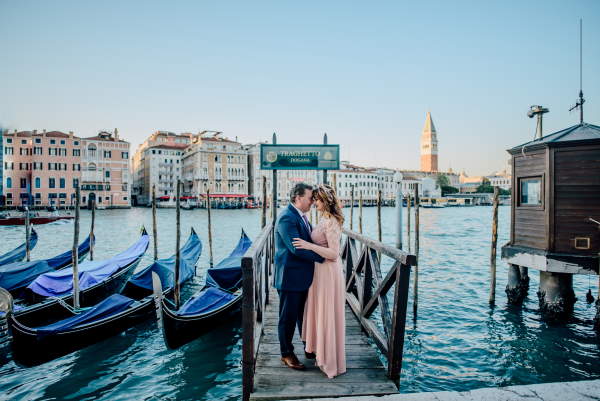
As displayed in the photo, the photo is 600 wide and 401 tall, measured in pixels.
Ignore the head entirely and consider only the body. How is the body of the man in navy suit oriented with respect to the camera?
to the viewer's right

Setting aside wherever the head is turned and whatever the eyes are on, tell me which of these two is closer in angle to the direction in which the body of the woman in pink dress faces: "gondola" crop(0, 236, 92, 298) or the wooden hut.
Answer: the gondola

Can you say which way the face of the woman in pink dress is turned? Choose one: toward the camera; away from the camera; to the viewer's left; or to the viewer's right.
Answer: to the viewer's left

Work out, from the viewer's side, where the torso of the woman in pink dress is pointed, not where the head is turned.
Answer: to the viewer's left

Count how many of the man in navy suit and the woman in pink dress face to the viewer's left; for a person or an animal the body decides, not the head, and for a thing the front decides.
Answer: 1

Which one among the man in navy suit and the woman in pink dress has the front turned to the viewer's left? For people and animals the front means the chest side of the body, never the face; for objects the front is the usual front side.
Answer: the woman in pink dress

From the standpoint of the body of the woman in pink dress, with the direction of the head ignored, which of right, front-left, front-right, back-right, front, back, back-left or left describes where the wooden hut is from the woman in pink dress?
back-right

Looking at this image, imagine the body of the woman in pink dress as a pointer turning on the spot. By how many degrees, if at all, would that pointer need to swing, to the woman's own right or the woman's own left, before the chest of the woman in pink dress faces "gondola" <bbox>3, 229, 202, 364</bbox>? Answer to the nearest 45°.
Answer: approximately 45° to the woman's own right

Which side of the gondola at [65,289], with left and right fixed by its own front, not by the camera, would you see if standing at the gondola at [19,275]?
right

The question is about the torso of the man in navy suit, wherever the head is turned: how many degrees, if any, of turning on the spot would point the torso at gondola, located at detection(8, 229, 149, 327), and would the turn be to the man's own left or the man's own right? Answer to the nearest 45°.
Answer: approximately 135° to the man's own left

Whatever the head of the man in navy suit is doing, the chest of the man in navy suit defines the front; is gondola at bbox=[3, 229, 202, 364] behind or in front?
behind

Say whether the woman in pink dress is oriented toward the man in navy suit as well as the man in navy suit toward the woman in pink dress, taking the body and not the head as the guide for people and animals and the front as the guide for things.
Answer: yes
